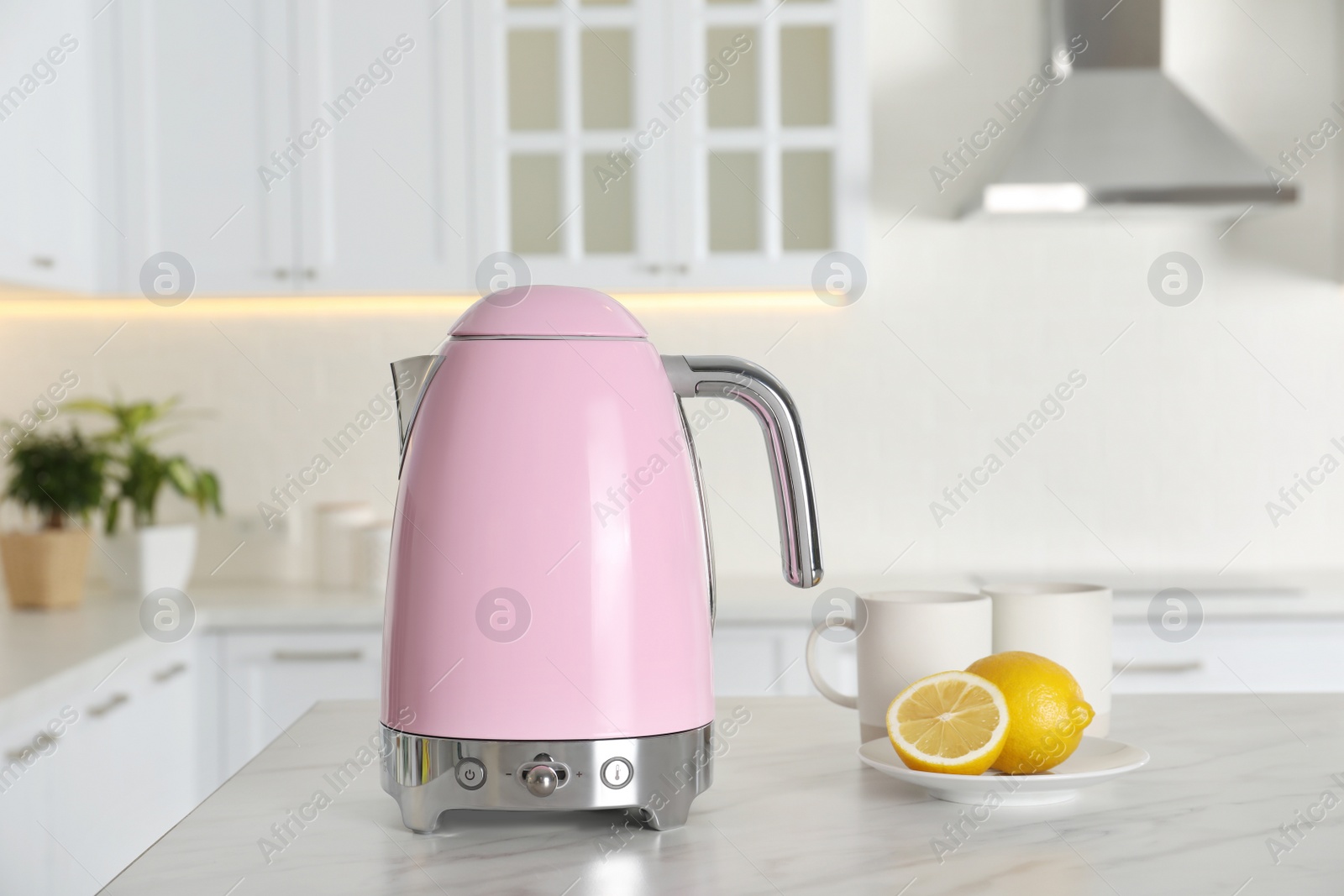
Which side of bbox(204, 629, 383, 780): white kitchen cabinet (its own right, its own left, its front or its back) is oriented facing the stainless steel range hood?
left

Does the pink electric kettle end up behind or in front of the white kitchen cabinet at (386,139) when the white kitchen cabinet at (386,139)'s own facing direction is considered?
in front

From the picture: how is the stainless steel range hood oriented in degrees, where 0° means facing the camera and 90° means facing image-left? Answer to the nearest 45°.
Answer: approximately 0°

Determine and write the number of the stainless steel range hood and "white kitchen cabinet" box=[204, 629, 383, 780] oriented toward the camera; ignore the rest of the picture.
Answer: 2

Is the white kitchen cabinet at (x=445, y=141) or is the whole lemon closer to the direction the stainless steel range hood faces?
the whole lemon

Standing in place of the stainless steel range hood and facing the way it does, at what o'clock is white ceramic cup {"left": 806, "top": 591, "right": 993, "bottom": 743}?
The white ceramic cup is roughly at 12 o'clock from the stainless steel range hood.

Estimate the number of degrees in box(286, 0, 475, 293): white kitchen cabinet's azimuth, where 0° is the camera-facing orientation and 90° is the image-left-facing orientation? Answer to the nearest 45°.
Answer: approximately 0°
